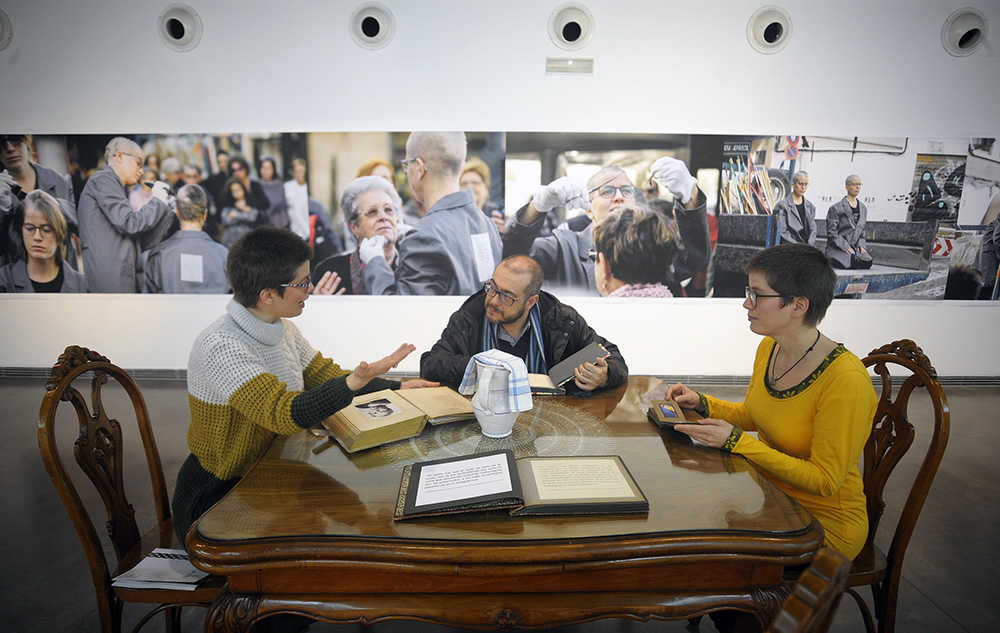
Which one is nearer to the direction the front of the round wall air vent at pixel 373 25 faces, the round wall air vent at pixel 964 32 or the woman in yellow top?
the woman in yellow top

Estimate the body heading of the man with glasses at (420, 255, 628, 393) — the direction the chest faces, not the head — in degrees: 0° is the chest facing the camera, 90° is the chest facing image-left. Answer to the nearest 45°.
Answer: approximately 0°

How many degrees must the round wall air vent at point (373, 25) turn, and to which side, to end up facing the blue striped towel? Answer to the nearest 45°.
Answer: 0° — it already faces it

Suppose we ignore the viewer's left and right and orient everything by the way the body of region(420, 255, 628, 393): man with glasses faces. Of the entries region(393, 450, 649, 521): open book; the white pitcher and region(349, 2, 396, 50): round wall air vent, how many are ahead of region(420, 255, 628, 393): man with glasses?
2

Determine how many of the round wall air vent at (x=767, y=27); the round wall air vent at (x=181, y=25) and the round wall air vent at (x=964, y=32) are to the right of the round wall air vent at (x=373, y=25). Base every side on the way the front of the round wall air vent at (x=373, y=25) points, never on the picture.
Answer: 1

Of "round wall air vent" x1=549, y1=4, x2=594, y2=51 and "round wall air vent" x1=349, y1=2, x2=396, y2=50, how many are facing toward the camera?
2

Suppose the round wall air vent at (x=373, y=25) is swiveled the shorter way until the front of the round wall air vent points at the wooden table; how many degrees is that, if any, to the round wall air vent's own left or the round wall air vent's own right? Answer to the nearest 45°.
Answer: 0° — it already faces it

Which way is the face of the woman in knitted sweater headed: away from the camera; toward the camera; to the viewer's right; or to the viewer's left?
to the viewer's right

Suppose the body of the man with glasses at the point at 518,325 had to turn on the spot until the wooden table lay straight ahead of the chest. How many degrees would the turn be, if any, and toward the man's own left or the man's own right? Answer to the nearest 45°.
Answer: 0° — they already face it

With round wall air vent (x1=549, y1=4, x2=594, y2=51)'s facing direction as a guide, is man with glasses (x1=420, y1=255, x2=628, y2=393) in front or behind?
in front

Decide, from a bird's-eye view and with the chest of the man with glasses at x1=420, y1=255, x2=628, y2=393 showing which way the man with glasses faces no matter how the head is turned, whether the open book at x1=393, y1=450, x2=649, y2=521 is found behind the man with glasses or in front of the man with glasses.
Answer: in front
